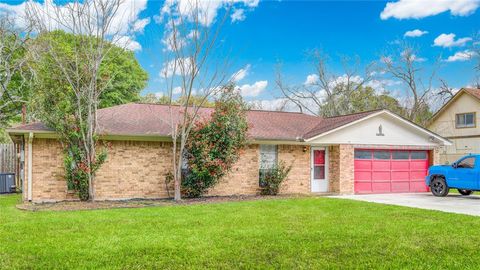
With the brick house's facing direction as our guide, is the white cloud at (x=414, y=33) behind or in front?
behind

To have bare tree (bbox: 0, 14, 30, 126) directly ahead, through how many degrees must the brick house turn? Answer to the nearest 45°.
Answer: approximately 135° to its right

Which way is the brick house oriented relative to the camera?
toward the camera

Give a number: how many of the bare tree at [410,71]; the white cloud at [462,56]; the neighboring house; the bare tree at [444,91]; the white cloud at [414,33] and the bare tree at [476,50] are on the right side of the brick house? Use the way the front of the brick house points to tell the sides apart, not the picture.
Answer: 0

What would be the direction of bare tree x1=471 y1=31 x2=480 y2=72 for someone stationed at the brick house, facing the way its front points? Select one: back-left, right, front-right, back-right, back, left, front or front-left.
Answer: back-left

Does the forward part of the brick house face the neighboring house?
no

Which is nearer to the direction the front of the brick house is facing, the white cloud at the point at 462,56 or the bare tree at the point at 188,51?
the bare tree

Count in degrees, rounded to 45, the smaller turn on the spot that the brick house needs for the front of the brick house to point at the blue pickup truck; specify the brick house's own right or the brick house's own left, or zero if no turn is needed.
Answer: approximately 90° to the brick house's own left

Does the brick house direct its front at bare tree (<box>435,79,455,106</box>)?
no

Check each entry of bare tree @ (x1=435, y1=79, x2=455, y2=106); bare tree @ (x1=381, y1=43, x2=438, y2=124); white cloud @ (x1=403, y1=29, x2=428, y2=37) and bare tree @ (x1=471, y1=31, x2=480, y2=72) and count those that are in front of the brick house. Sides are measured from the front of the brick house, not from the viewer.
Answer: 0

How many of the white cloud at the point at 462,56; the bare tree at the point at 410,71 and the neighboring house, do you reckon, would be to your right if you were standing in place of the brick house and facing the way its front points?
0

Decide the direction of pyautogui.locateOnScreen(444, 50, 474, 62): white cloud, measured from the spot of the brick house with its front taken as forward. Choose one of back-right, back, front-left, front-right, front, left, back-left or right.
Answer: back-left

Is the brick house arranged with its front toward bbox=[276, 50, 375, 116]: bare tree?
no

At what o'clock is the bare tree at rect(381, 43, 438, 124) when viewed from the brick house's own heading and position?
The bare tree is roughly at 7 o'clock from the brick house.

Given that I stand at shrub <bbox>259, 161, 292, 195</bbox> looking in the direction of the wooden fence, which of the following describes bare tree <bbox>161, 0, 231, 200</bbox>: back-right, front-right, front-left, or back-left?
front-left
